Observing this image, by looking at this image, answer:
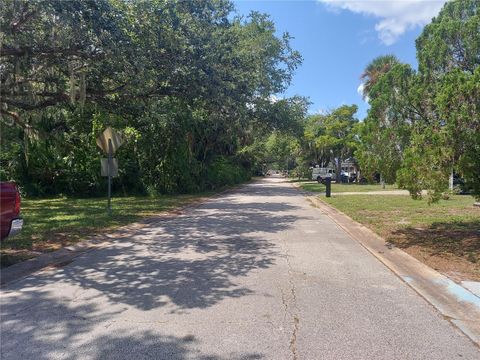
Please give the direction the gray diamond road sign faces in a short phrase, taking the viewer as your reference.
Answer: facing away from the viewer

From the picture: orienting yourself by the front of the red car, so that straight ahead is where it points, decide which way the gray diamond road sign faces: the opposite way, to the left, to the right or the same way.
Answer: to the right

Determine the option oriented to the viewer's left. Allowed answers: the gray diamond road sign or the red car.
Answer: the red car

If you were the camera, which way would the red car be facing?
facing to the left of the viewer

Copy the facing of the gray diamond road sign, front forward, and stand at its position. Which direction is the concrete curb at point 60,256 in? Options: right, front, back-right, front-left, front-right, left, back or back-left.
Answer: back

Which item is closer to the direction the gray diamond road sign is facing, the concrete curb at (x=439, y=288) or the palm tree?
the palm tree

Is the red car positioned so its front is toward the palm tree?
no

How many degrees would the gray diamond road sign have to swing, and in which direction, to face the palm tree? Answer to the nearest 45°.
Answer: approximately 45° to its right

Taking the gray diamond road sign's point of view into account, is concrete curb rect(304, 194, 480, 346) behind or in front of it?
behind

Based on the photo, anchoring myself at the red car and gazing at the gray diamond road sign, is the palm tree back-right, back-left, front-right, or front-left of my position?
front-right

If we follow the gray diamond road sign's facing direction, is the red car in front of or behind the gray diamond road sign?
behind

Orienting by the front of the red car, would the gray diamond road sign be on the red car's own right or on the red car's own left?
on the red car's own right
